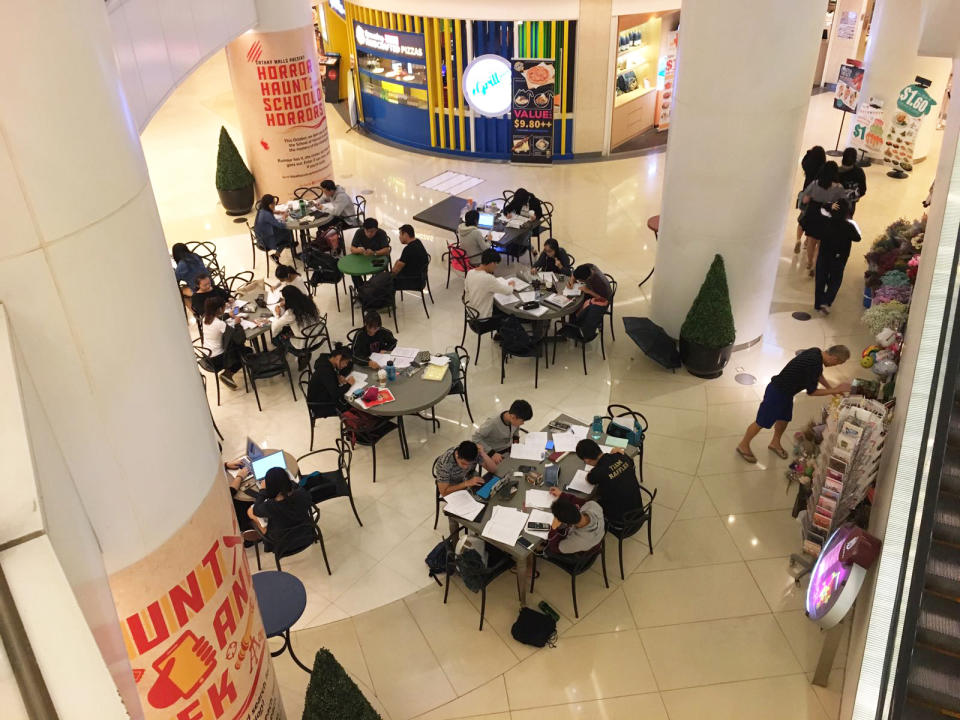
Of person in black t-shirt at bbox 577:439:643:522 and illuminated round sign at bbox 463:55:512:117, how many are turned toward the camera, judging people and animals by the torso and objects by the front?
1

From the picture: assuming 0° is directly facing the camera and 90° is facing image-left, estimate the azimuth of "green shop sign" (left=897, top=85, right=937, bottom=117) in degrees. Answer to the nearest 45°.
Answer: approximately 0°

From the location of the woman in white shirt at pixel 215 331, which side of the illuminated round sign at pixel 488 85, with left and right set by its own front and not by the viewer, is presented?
front

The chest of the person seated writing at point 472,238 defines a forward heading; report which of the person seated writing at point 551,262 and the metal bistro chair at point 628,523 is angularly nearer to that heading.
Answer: the person seated writing

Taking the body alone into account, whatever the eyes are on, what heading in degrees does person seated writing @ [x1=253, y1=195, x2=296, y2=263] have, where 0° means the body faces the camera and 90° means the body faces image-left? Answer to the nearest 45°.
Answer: approximately 270°

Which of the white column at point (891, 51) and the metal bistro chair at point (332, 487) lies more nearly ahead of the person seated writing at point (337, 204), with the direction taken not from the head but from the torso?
the metal bistro chair

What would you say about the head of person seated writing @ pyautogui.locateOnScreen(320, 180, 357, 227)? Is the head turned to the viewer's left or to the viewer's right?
to the viewer's left

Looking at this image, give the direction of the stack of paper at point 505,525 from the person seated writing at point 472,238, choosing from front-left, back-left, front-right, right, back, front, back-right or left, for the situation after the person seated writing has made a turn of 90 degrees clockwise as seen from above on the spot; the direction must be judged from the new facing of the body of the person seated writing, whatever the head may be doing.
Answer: front-right

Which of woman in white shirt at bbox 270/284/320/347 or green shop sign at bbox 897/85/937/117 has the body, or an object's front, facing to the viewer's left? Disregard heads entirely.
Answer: the woman in white shirt

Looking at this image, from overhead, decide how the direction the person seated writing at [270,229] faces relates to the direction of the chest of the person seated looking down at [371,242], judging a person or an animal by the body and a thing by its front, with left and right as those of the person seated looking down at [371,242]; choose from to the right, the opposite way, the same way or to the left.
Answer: to the left

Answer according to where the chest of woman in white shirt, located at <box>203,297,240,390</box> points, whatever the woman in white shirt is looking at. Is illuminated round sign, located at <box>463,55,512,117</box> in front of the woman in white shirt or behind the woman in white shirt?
in front

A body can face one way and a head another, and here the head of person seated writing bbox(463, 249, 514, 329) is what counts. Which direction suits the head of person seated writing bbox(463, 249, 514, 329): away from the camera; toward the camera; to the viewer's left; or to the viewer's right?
to the viewer's right

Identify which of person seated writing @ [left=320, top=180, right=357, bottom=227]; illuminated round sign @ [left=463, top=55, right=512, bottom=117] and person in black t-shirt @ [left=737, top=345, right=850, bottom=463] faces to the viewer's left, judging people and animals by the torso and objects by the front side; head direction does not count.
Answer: the person seated writing

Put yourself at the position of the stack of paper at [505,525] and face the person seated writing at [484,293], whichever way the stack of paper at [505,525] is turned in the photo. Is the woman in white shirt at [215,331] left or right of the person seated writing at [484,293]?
left

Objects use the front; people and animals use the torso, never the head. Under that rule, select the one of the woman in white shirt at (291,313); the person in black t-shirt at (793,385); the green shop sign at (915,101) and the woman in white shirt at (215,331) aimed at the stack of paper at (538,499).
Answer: the green shop sign

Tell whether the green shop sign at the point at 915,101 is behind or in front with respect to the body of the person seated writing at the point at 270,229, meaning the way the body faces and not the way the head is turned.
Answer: in front
